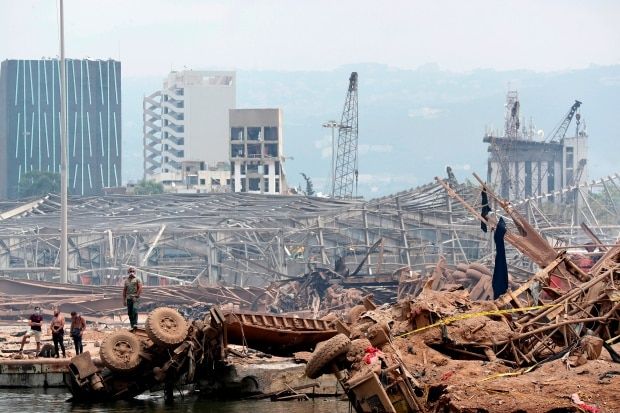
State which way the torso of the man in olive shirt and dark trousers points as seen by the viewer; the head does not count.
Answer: toward the camera

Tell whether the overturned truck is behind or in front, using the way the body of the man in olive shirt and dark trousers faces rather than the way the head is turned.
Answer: in front

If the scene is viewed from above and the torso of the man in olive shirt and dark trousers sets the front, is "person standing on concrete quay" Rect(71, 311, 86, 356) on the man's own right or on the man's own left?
on the man's own right

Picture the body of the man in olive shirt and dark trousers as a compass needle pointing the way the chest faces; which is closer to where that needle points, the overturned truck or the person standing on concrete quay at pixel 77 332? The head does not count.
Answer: the overturned truck
